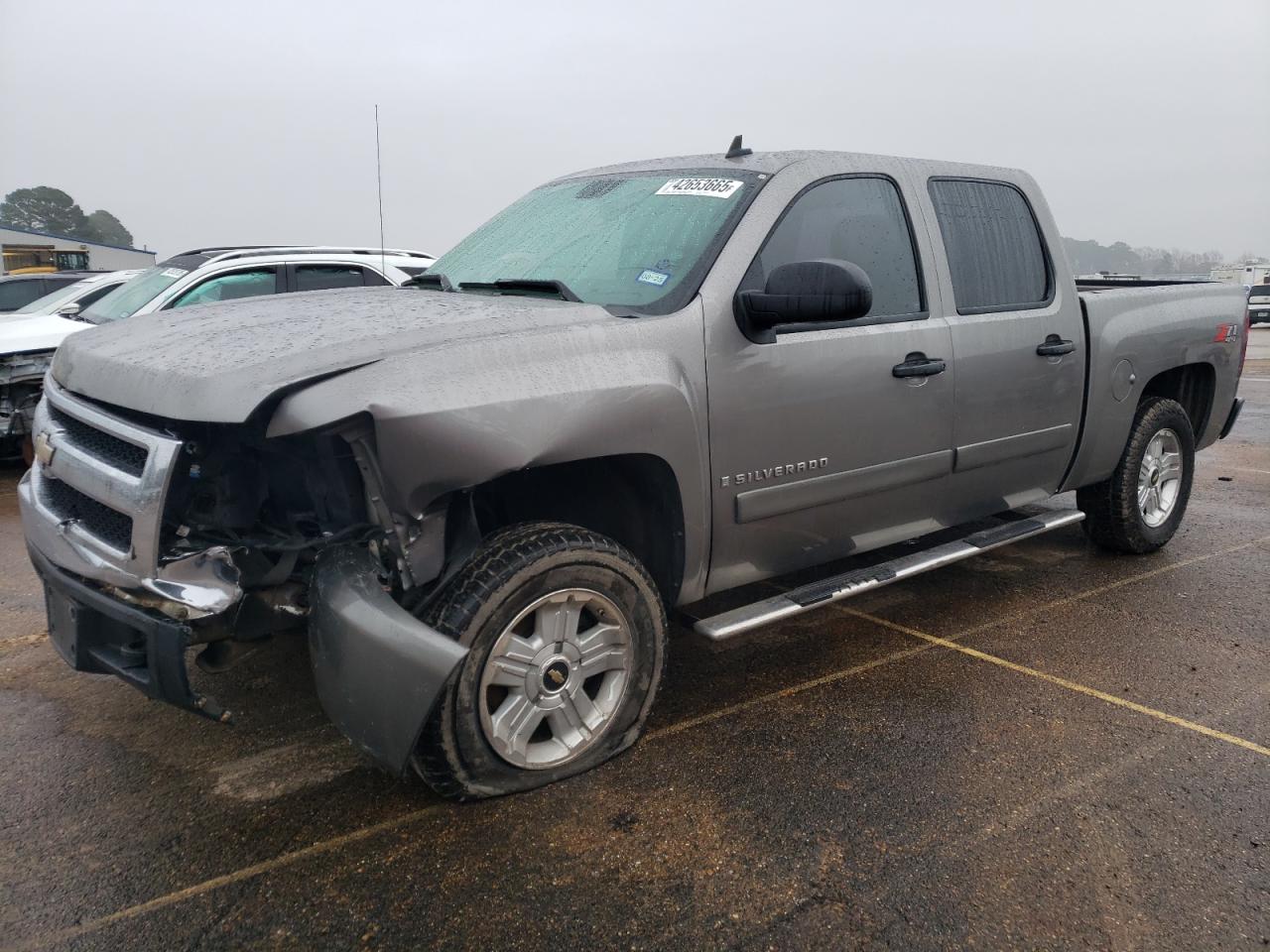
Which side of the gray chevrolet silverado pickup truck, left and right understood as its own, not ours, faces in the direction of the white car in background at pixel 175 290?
right

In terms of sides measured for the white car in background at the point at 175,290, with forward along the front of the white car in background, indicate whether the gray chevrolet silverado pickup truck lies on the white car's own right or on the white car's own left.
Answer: on the white car's own left

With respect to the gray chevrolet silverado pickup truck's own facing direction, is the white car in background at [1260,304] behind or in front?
behind

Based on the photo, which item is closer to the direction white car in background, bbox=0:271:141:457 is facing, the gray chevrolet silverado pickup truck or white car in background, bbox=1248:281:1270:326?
the gray chevrolet silverado pickup truck

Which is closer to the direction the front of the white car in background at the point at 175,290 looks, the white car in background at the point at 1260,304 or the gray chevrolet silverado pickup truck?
the gray chevrolet silverado pickup truck

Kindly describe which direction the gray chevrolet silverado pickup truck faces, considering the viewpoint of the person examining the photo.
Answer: facing the viewer and to the left of the viewer

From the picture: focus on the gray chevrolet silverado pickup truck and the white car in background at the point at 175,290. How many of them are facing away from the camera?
0

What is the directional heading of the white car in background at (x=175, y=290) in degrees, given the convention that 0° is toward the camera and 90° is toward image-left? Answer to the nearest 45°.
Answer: approximately 45°

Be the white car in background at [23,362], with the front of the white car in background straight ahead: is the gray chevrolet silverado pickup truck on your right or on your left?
on your left

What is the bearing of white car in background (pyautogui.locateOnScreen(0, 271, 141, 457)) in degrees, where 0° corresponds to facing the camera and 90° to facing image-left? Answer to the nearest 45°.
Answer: approximately 45°

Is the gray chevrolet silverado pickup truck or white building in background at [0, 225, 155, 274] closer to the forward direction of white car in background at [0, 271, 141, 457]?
the gray chevrolet silverado pickup truck
